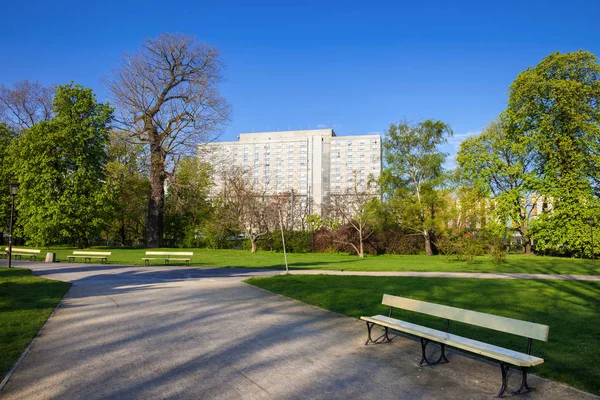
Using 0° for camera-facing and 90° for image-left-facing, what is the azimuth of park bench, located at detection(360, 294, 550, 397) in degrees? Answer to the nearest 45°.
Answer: approximately 45°

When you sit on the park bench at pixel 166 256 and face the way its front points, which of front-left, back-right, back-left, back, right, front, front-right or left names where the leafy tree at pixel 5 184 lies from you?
back-right

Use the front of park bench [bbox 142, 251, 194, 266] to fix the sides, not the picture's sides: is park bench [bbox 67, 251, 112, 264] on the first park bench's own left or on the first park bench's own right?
on the first park bench's own right

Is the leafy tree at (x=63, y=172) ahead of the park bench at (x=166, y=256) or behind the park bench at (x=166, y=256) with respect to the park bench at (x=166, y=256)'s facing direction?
behind

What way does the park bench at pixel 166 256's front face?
toward the camera

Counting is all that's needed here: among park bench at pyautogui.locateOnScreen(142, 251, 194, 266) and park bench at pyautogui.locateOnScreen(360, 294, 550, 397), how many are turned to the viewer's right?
0

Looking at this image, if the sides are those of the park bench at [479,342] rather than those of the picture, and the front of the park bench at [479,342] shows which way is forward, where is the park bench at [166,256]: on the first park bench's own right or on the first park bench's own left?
on the first park bench's own right

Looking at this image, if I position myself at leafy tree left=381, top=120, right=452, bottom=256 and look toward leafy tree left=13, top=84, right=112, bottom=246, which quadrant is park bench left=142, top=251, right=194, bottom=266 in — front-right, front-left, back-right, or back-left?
front-left

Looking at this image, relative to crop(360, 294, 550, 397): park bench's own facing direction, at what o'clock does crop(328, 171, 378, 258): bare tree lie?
The bare tree is roughly at 4 o'clock from the park bench.

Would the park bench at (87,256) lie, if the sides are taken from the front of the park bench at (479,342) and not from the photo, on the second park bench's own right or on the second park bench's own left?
on the second park bench's own right

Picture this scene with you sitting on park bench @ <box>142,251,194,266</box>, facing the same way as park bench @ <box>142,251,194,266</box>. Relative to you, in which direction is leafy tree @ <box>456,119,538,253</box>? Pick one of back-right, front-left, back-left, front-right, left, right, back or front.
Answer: left

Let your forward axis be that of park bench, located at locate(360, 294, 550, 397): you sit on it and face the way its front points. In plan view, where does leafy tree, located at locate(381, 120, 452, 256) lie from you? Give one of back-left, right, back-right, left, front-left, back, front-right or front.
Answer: back-right

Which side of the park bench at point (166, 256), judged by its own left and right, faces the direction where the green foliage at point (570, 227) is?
left

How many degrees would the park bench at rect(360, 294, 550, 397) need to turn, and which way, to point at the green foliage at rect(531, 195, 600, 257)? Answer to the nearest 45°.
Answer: approximately 135° to its right

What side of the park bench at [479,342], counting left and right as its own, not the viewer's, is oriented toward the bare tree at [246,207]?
right

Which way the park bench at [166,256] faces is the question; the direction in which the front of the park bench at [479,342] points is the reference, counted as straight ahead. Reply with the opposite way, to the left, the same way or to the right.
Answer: to the left

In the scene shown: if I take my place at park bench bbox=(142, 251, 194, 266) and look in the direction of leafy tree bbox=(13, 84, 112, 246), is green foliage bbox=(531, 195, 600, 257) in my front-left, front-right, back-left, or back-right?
back-right
